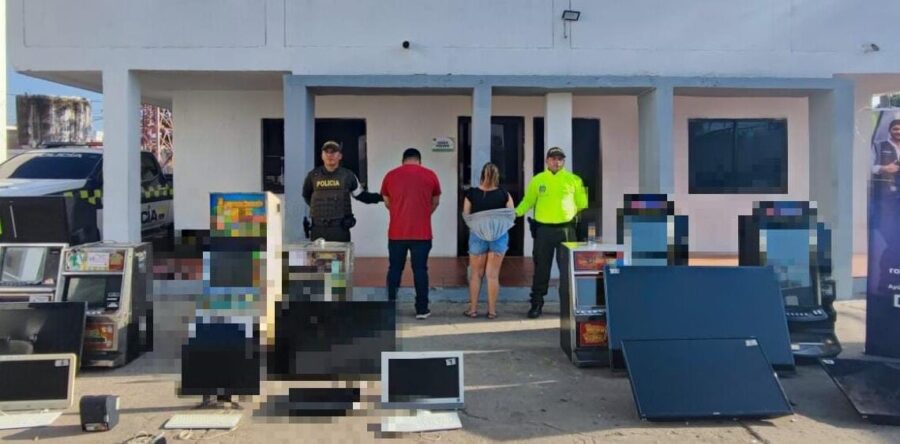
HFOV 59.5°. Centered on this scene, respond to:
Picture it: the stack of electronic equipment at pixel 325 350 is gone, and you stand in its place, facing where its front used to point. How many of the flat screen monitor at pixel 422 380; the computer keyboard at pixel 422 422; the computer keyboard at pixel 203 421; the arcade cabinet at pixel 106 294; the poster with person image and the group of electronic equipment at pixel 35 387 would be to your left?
3

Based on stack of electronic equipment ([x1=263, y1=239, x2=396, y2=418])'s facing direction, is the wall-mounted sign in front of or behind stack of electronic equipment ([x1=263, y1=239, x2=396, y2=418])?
behind

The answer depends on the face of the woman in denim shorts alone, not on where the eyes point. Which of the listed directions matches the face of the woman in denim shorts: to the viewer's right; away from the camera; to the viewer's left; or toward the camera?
away from the camera

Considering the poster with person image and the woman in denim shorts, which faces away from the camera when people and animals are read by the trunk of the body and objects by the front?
the woman in denim shorts

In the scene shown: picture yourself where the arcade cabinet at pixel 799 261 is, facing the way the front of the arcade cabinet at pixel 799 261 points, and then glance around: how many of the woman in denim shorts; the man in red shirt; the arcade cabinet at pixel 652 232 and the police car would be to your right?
4

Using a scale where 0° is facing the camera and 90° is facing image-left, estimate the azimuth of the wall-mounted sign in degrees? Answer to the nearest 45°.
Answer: approximately 0°

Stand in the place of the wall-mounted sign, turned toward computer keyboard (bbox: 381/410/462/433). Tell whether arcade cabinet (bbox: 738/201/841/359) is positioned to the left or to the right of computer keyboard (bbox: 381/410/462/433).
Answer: left

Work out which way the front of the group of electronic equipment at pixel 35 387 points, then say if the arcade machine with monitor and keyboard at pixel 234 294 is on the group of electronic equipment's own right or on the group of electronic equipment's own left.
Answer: on the group of electronic equipment's own left

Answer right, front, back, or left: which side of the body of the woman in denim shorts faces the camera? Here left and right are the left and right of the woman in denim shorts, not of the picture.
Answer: back

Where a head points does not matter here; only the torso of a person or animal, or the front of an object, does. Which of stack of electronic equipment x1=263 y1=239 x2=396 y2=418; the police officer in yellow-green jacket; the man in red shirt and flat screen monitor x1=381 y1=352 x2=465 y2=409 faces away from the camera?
the man in red shirt

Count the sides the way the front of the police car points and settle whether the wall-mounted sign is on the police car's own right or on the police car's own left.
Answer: on the police car's own left

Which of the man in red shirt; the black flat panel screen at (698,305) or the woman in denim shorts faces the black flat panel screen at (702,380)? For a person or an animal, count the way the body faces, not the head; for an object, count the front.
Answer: the black flat panel screen at (698,305)

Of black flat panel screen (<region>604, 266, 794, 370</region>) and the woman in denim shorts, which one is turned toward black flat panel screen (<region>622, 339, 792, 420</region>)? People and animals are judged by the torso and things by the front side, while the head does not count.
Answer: black flat panel screen (<region>604, 266, 794, 370</region>)

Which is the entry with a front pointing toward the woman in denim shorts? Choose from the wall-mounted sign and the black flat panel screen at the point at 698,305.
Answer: the wall-mounted sign
